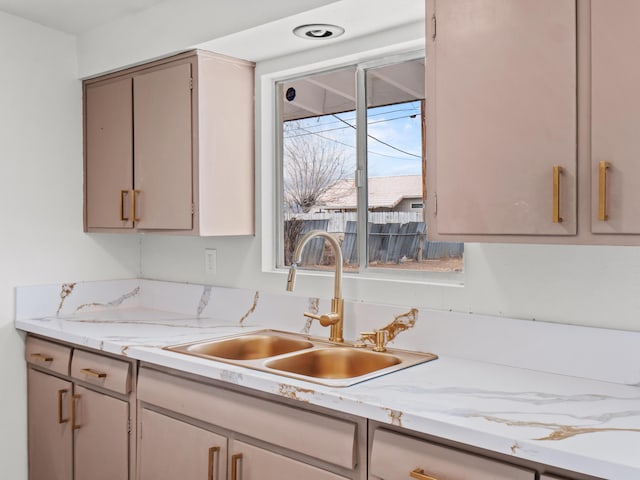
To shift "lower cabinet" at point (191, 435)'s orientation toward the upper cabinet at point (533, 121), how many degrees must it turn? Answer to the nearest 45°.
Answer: approximately 90° to its left

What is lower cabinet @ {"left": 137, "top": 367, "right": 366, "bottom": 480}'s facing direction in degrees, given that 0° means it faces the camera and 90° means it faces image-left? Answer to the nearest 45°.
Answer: approximately 45°

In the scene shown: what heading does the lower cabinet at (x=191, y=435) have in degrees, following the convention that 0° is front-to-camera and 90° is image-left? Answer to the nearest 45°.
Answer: approximately 45°

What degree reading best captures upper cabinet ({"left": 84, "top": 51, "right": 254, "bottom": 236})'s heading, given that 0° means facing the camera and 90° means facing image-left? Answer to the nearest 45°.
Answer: approximately 45°

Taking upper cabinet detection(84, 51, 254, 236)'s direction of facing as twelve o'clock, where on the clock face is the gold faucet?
The gold faucet is roughly at 9 o'clock from the upper cabinet.
